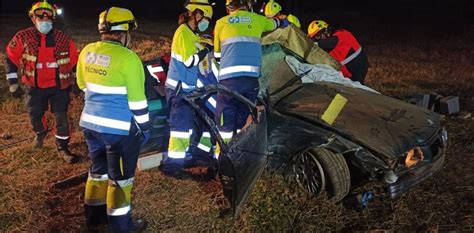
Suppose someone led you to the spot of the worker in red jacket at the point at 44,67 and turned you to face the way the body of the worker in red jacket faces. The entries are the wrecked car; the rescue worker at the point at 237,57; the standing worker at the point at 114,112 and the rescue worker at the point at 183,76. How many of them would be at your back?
0

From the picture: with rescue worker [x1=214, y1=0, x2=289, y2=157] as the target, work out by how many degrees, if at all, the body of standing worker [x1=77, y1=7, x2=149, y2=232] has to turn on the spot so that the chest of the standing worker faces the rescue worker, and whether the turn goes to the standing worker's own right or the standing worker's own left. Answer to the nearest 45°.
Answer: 0° — they already face them

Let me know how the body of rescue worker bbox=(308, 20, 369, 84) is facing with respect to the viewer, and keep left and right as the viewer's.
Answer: facing the viewer and to the left of the viewer

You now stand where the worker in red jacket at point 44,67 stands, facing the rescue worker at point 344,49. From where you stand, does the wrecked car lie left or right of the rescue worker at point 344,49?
right

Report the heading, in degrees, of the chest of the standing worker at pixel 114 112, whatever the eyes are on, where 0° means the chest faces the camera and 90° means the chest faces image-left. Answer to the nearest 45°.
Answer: approximately 225°

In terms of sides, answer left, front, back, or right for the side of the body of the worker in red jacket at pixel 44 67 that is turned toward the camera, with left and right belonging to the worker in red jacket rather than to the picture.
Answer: front

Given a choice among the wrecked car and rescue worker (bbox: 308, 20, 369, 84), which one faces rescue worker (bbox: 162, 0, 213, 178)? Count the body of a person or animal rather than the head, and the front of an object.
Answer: rescue worker (bbox: 308, 20, 369, 84)

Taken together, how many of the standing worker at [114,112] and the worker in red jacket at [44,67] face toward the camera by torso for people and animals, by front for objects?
1

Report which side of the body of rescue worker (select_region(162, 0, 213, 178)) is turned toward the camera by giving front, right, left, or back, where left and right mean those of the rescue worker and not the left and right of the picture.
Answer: right

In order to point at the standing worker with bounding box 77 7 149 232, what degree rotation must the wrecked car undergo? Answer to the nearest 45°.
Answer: approximately 90° to its right

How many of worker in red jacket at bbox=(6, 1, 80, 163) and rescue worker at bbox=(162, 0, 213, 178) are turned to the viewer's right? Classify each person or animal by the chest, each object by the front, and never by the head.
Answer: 1

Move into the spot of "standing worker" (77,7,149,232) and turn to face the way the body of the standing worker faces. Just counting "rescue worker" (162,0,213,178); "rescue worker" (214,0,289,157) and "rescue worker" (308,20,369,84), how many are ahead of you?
3

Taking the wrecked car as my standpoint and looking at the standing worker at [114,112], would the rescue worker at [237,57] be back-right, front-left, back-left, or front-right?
front-right

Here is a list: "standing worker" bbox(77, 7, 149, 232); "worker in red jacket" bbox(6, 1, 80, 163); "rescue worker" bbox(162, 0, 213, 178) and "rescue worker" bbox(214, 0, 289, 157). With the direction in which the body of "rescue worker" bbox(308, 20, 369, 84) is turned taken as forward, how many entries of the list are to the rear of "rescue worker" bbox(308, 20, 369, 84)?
0

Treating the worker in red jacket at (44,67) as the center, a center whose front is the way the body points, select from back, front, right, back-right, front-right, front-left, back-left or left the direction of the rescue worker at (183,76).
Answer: front-left

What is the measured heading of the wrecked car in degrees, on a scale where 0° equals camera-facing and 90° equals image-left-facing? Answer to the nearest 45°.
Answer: approximately 315°

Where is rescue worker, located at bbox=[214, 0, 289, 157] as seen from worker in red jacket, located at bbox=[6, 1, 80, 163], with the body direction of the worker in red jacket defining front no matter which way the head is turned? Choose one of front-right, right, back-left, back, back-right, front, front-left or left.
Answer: front-left
